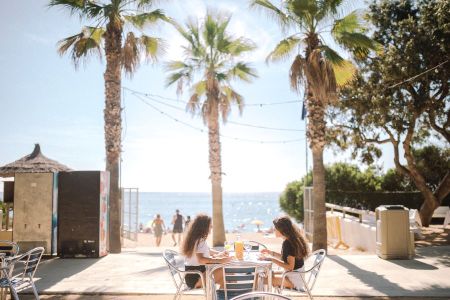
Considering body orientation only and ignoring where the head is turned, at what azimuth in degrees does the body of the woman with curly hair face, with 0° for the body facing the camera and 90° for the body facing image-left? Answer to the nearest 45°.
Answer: approximately 270°

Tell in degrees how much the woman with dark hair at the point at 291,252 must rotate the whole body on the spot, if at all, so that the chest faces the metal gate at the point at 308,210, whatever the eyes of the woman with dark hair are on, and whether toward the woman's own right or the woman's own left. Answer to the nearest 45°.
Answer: approximately 90° to the woman's own right

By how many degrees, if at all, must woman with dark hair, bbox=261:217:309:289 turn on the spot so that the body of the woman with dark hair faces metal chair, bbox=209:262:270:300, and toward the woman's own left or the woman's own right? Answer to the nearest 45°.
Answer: approximately 45° to the woman's own left

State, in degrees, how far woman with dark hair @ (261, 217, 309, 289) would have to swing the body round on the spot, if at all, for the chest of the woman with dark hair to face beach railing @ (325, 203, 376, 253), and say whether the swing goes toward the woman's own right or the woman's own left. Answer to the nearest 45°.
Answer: approximately 90° to the woman's own right

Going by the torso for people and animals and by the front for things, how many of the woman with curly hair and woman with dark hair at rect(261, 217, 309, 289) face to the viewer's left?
1

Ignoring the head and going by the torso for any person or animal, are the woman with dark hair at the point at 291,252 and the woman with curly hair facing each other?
yes

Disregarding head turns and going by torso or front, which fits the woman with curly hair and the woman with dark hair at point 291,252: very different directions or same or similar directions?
very different directions

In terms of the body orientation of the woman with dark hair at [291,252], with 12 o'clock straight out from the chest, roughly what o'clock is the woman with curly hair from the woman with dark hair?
The woman with curly hair is roughly at 12 o'clock from the woman with dark hair.

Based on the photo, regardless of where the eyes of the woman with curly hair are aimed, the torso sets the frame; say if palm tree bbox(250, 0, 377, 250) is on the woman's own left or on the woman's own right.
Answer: on the woman's own left

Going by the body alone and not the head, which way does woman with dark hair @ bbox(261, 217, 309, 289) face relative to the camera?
to the viewer's left

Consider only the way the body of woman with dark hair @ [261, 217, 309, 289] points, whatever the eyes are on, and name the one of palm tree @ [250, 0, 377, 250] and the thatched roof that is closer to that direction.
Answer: the thatched roof

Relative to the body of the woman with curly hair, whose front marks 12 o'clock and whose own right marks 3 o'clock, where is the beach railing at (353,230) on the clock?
The beach railing is roughly at 10 o'clock from the woman with curly hair.
